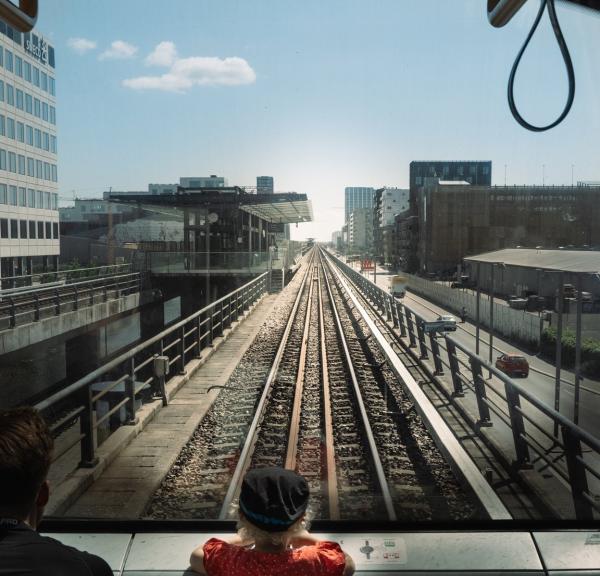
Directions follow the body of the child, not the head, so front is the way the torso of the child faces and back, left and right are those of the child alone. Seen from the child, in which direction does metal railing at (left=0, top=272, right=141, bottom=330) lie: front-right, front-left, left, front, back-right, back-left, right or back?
front-left

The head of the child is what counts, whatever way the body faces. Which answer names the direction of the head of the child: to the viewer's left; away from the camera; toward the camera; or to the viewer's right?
away from the camera

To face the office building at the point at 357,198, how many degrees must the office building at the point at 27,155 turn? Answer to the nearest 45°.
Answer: approximately 45° to its left

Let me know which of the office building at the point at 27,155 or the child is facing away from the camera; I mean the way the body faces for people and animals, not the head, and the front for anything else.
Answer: the child

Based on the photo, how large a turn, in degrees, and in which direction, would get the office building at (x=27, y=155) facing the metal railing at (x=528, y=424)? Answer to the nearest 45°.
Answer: approximately 45° to its left

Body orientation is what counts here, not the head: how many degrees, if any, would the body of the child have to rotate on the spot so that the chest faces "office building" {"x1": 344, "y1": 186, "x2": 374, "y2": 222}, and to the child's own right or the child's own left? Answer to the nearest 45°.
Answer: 0° — they already face it

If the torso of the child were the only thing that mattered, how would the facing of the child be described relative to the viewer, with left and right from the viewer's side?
facing away from the viewer

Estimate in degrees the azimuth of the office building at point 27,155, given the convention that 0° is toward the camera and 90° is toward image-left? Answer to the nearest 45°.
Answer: approximately 315°
